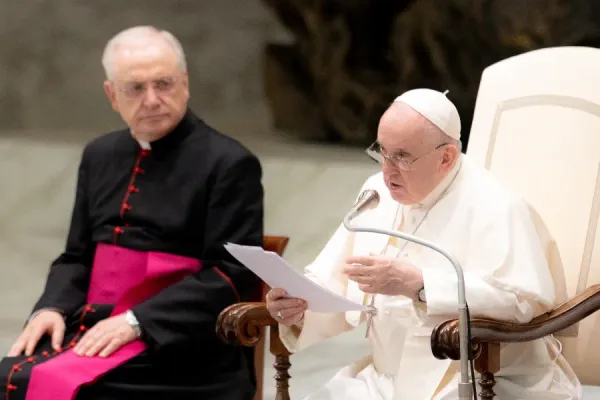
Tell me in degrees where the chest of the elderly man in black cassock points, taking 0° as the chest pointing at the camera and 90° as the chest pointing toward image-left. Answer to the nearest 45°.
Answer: approximately 45°

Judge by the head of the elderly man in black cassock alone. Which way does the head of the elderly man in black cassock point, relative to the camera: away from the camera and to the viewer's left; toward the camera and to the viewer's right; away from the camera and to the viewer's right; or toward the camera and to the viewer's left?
toward the camera and to the viewer's right

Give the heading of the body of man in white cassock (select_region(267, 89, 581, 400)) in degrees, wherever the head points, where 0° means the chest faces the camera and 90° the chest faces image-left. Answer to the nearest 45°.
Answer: approximately 45°

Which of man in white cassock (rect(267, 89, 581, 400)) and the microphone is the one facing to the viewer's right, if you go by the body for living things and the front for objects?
the microphone

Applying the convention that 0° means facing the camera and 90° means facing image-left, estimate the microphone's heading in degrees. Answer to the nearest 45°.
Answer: approximately 270°

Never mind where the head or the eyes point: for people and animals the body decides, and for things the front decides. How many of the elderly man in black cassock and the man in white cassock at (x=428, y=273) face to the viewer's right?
0

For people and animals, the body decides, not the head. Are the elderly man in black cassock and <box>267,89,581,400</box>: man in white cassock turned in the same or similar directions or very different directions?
same or similar directions

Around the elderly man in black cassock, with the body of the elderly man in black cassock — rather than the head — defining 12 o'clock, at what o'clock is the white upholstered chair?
The white upholstered chair is roughly at 8 o'clock from the elderly man in black cassock.

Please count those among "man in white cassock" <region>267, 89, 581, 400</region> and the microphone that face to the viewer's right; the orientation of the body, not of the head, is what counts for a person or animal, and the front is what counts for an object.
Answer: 1

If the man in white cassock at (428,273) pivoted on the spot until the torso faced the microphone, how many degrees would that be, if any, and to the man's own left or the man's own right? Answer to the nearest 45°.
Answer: approximately 45° to the man's own left
